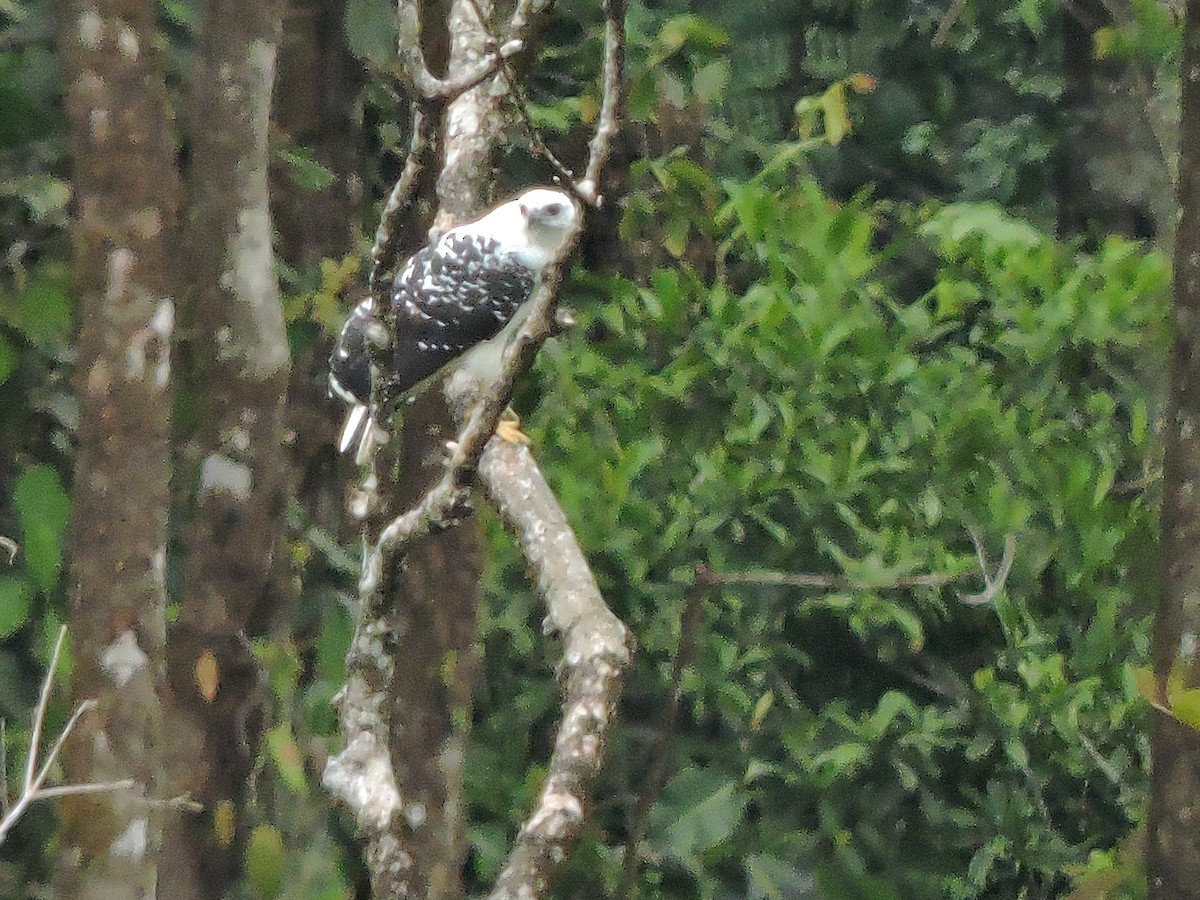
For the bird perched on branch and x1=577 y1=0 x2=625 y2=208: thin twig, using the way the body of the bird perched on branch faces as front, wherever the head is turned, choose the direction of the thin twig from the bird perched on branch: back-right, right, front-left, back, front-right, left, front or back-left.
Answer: front

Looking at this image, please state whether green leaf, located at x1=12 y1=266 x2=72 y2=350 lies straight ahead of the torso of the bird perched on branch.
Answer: no

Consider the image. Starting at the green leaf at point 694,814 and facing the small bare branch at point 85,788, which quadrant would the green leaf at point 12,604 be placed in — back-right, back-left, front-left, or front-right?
front-right

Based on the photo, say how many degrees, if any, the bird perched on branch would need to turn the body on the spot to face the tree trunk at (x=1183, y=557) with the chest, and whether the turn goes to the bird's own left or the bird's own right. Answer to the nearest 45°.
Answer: approximately 45° to the bird's own right

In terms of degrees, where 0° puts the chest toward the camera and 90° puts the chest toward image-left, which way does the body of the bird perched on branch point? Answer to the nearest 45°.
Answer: approximately 270°

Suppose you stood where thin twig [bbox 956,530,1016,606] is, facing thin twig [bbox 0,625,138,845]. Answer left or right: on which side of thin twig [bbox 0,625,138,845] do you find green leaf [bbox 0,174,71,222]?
right

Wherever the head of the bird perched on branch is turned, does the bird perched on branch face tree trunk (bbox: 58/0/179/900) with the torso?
no
